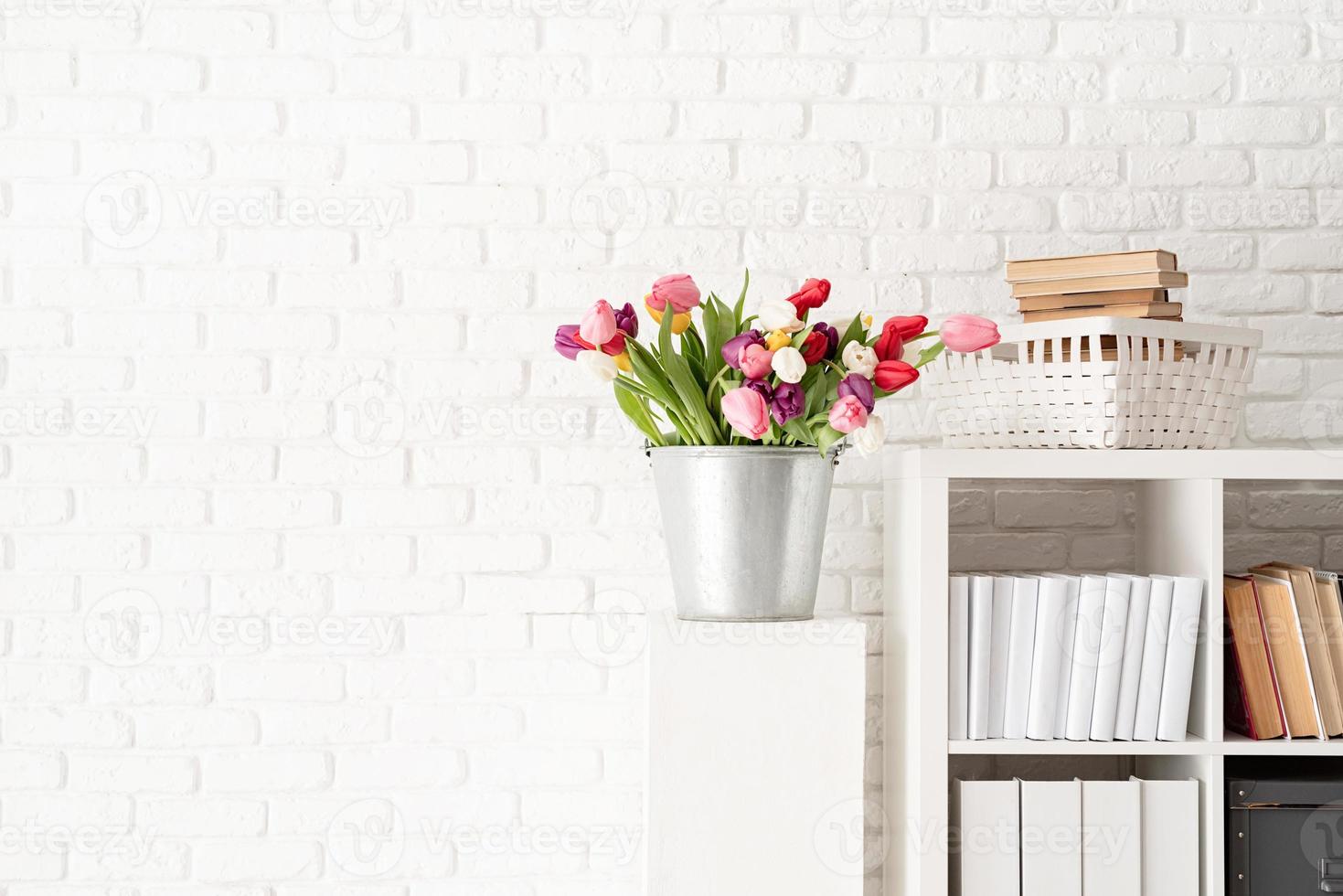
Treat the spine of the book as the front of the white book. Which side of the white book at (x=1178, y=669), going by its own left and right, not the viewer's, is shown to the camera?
front

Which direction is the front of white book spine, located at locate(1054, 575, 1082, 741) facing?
toward the camera

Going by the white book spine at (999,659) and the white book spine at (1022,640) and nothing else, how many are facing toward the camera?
2

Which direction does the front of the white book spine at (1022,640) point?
toward the camera

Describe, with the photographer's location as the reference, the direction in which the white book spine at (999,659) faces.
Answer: facing the viewer

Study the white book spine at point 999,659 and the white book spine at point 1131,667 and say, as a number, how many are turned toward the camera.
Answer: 2
